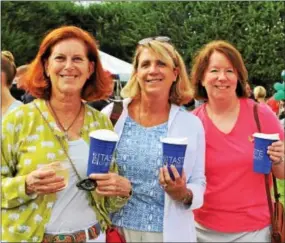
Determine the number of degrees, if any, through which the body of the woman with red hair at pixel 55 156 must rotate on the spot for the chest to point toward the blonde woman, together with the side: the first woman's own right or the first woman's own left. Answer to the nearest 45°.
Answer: approximately 135° to the first woman's own left

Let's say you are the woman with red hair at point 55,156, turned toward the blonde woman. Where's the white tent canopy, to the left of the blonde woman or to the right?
left

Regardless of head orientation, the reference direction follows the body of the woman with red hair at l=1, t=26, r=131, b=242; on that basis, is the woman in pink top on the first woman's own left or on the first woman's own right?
on the first woman's own left

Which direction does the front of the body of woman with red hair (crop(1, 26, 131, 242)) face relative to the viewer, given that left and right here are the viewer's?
facing the viewer

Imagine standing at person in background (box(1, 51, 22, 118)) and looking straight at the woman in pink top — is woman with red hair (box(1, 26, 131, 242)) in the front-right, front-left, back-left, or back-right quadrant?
front-right

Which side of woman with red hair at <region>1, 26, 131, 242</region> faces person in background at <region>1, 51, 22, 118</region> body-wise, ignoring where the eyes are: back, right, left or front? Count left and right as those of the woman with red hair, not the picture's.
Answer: back

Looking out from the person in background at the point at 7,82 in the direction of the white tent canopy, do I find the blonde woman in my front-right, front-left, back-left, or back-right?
back-right

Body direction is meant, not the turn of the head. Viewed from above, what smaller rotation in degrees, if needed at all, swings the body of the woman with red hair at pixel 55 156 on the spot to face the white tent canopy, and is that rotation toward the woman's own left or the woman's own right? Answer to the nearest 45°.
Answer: approximately 180°
